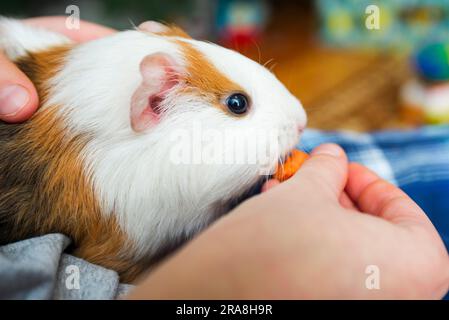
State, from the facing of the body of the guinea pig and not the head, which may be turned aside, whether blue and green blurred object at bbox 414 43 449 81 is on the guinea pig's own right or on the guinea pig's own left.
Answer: on the guinea pig's own left

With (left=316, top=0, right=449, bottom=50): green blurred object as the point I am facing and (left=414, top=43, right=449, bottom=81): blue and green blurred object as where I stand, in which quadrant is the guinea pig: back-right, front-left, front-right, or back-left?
back-left

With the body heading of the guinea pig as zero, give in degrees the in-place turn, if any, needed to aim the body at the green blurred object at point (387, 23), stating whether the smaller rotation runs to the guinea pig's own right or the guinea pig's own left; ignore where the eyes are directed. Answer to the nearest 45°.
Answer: approximately 45° to the guinea pig's own left

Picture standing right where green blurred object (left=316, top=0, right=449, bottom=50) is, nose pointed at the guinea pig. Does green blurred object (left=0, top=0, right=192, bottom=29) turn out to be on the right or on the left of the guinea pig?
right

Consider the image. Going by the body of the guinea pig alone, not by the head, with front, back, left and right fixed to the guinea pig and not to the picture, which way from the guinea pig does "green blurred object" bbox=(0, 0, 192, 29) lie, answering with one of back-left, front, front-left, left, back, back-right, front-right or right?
left

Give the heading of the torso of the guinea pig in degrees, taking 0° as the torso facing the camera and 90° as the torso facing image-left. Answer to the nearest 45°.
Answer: approximately 270°
